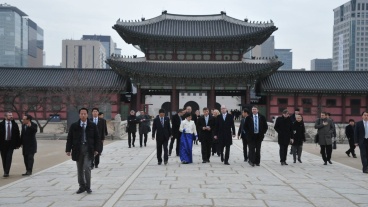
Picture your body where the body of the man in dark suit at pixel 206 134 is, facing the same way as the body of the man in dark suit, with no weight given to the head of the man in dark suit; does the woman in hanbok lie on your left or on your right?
on your right

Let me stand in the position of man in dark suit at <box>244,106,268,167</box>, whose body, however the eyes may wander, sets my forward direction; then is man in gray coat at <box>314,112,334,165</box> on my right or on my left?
on my left

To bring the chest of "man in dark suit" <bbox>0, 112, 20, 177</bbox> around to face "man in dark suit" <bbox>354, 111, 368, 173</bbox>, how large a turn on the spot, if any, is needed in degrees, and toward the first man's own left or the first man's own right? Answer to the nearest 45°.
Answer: approximately 90° to the first man's own left

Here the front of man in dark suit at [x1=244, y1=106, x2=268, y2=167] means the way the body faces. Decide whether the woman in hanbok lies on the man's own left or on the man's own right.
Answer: on the man's own right

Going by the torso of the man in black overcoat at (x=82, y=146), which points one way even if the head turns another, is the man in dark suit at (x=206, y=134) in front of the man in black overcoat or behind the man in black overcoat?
behind

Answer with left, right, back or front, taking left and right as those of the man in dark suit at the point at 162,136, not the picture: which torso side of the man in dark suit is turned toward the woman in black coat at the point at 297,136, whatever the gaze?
left

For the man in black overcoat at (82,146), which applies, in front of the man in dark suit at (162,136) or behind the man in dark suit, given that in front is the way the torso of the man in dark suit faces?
in front

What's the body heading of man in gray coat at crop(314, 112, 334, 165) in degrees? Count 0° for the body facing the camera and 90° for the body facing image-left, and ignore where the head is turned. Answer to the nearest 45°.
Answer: approximately 0°

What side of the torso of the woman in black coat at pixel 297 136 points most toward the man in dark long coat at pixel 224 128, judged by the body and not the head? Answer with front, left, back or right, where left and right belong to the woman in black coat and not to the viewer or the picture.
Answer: right
